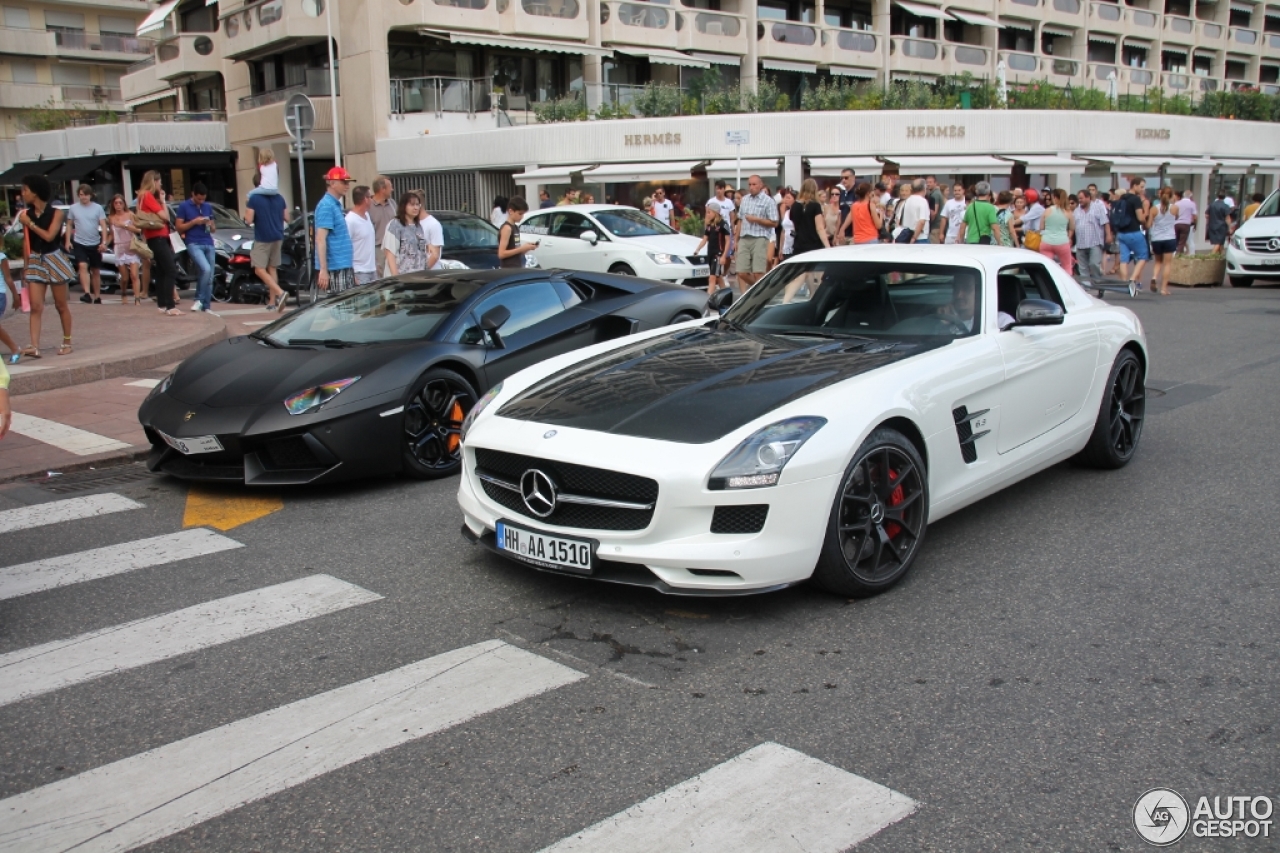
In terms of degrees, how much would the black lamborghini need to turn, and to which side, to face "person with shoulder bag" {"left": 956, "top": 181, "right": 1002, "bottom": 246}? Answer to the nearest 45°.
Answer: approximately 180°

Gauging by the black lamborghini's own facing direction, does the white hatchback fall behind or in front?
behind

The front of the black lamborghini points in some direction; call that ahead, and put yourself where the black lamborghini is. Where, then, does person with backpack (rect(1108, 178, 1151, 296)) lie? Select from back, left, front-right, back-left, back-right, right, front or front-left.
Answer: back

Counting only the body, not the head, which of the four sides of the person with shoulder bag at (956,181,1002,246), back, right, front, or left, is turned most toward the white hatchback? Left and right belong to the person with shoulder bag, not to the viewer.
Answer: left

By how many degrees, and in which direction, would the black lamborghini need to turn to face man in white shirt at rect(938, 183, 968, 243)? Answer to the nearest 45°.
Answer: approximately 180°

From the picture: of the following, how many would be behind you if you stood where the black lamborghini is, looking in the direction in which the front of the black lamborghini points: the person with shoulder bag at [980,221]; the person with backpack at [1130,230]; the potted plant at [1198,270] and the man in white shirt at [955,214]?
4

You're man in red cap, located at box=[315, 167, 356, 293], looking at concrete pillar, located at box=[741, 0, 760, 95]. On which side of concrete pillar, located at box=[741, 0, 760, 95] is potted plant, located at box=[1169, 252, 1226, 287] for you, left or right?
right

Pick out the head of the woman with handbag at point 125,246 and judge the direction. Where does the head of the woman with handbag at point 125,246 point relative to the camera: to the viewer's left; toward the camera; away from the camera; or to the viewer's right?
toward the camera

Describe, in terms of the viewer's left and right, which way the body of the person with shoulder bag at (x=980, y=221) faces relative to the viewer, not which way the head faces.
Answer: facing away from the viewer

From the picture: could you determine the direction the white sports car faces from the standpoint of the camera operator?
facing the viewer and to the left of the viewer

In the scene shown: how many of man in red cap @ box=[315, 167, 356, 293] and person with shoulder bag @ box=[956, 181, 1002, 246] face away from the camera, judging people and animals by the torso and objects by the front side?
1

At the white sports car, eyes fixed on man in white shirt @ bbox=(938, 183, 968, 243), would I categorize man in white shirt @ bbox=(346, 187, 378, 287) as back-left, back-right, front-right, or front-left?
front-left

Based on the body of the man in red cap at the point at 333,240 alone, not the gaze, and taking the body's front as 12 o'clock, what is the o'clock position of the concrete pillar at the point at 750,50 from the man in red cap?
The concrete pillar is roughly at 10 o'clock from the man in red cap.

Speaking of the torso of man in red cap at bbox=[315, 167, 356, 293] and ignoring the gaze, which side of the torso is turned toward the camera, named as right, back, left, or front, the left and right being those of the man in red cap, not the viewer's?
right
